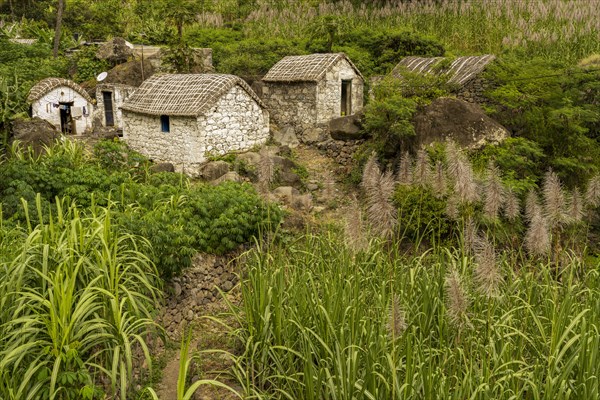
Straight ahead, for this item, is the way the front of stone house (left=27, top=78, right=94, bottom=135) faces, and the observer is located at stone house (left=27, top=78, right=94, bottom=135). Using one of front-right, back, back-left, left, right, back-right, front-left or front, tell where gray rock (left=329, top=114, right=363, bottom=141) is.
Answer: front-left

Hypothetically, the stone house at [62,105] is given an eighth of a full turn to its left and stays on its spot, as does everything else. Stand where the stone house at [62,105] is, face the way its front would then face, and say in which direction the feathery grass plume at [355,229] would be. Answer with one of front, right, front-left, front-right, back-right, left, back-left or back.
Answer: front-right

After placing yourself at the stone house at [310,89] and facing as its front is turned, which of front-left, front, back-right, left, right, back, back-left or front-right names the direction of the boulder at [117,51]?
back

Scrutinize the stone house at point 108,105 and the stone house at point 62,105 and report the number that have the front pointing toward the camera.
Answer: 2

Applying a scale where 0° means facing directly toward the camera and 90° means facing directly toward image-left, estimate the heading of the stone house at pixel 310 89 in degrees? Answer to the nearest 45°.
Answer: approximately 315°

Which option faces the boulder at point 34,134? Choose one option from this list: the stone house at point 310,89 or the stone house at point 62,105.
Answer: the stone house at point 62,105

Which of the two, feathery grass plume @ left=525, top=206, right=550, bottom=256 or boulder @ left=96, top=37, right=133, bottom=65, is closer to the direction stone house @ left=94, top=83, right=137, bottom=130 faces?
the feathery grass plume

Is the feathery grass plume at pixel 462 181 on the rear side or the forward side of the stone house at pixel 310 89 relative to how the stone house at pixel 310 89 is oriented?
on the forward side

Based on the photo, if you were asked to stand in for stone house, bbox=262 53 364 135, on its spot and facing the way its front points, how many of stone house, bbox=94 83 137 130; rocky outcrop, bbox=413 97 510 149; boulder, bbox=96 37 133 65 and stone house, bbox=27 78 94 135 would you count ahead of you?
1

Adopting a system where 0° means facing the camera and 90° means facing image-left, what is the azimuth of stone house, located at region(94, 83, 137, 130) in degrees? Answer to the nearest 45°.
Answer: approximately 0°

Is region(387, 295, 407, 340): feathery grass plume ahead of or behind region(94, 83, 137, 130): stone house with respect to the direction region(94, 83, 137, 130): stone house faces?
ahead

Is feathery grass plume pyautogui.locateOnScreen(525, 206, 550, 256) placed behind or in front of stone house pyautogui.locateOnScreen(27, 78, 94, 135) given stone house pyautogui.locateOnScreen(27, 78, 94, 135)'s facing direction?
in front

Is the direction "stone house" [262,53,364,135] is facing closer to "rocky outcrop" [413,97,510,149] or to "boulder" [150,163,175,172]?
the rocky outcrop
